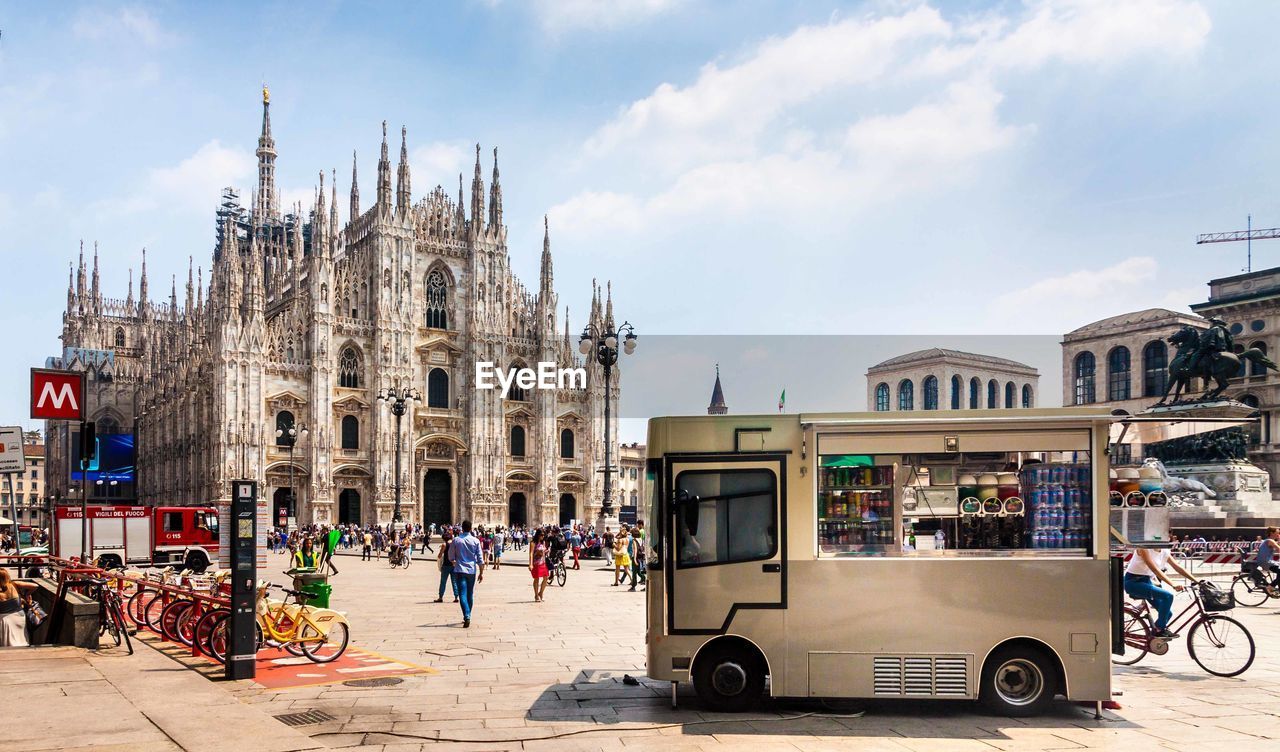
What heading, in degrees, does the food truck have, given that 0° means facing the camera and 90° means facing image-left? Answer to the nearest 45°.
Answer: approximately 90°

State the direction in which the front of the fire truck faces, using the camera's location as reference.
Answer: facing to the right of the viewer

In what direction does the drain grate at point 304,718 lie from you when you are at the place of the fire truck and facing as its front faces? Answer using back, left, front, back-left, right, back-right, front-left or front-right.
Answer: right

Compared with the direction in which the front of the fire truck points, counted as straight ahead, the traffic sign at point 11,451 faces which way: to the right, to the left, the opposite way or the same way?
to the right

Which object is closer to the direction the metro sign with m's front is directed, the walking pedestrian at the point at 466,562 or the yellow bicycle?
the yellow bicycle

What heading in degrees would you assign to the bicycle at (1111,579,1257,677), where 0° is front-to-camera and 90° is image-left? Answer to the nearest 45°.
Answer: approximately 270°

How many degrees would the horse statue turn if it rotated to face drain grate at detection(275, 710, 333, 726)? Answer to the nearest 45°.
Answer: approximately 90° to its left

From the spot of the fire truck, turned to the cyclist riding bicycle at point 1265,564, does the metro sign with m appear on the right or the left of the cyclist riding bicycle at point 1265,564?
right

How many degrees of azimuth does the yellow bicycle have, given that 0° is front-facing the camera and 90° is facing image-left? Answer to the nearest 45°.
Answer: approximately 90°

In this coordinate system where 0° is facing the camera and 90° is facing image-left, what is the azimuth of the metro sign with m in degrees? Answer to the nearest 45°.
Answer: approximately 0°
